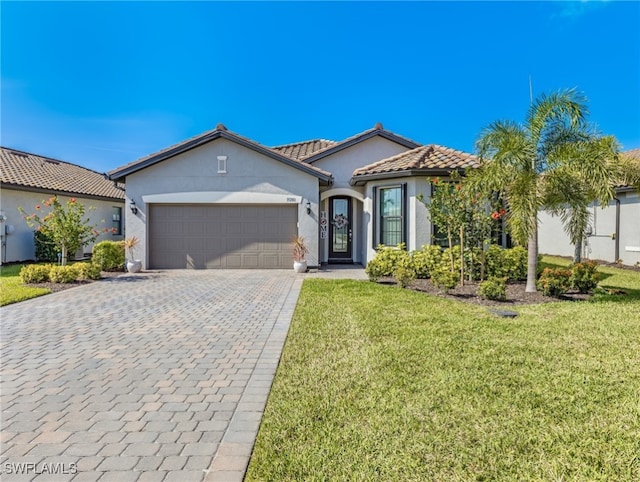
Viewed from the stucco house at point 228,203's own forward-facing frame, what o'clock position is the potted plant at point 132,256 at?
The potted plant is roughly at 3 o'clock from the stucco house.

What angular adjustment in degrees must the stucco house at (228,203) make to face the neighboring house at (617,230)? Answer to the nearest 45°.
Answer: approximately 90° to its left

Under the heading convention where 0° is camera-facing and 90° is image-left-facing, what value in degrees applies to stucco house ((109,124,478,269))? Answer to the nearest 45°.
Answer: approximately 0°

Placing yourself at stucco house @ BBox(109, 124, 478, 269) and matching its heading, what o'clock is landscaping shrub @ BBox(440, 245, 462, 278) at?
The landscaping shrub is roughly at 10 o'clock from the stucco house.

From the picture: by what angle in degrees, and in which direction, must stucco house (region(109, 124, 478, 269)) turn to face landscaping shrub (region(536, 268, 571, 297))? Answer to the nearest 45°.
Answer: approximately 45° to its left

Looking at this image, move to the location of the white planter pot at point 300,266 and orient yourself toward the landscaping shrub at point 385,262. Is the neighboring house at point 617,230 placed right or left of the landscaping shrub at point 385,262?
left

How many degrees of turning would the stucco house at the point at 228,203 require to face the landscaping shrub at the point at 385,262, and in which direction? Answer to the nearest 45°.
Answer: approximately 45° to its left

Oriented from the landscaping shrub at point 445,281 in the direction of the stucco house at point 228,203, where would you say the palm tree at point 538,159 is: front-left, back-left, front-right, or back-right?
back-right

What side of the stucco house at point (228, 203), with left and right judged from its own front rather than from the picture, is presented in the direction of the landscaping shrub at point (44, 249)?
right
